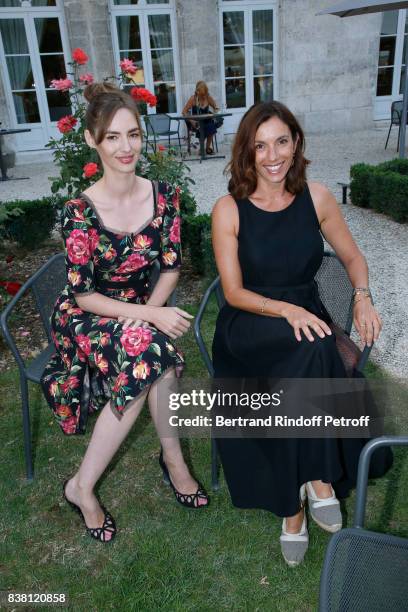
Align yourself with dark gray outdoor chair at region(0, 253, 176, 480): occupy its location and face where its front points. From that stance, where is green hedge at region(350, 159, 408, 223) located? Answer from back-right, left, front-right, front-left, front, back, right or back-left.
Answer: back-left

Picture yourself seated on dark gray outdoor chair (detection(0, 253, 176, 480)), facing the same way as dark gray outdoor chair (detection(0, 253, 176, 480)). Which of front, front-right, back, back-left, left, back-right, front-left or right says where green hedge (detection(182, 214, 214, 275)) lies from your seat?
back-left

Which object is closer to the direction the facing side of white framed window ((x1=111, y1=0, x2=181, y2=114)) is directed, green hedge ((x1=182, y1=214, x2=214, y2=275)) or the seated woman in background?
the green hedge

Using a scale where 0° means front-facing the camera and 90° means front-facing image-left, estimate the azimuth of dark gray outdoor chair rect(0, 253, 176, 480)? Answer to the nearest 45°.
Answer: approximately 0°

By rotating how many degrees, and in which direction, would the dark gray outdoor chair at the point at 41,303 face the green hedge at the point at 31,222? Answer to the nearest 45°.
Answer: approximately 180°

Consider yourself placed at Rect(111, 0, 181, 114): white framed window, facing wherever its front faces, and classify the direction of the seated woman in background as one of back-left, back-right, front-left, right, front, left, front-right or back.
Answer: front-left

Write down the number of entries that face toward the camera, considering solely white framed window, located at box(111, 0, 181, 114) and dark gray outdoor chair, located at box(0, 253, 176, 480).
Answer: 2

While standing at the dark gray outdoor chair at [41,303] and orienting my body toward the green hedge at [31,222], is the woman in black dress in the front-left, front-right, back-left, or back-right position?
back-right

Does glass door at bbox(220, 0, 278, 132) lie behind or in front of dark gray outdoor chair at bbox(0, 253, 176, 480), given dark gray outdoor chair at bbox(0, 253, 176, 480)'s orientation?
behind

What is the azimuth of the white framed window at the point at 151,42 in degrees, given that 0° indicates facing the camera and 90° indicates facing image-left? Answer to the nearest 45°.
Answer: approximately 0°

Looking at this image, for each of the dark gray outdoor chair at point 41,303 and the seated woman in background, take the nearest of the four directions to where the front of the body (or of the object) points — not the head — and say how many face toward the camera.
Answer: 2

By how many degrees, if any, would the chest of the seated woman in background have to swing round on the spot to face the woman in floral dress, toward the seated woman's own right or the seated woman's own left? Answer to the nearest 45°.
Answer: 0° — they already face them

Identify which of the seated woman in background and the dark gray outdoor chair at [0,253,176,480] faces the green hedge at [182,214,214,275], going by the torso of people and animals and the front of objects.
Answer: the seated woman in background
